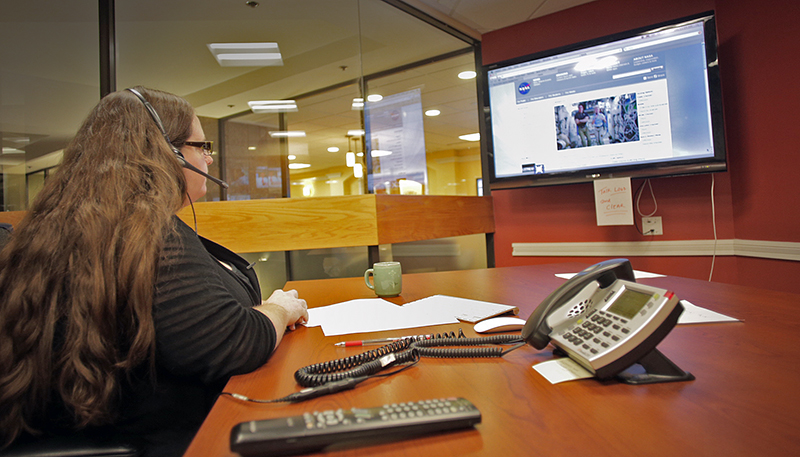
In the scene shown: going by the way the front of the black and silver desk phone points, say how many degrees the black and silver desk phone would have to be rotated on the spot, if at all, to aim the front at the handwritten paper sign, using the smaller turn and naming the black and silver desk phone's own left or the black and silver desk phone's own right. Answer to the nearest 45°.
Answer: approximately 135° to the black and silver desk phone's own right

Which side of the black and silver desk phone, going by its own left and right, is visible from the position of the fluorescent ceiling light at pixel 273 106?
right

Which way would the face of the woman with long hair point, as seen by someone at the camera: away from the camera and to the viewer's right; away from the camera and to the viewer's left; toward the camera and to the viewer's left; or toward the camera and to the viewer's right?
away from the camera and to the viewer's right

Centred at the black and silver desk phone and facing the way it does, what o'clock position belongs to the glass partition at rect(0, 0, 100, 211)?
The glass partition is roughly at 2 o'clock from the black and silver desk phone.

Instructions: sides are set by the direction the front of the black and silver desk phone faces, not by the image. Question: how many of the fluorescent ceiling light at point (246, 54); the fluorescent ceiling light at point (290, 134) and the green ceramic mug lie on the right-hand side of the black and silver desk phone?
3

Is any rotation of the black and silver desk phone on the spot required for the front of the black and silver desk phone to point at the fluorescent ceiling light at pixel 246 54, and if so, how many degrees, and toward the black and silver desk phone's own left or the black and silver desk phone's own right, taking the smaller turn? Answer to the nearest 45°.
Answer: approximately 90° to the black and silver desk phone's own right

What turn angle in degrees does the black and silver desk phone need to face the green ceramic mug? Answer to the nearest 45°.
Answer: approximately 90° to its right

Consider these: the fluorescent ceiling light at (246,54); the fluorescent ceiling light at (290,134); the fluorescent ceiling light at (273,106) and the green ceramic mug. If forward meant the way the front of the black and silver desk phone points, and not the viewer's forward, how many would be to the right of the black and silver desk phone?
4

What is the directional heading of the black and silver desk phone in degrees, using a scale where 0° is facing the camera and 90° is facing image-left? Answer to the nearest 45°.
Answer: approximately 45°
